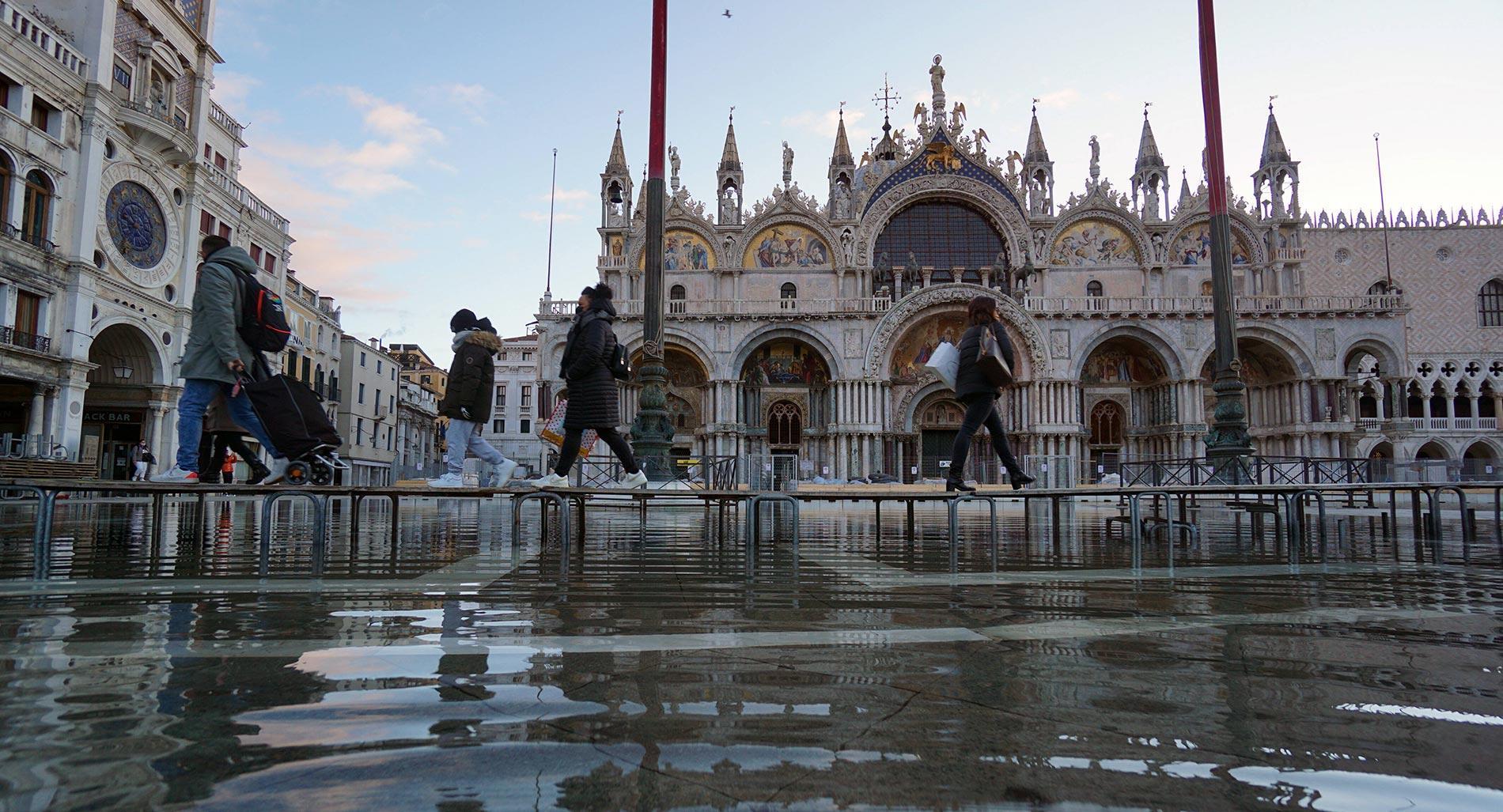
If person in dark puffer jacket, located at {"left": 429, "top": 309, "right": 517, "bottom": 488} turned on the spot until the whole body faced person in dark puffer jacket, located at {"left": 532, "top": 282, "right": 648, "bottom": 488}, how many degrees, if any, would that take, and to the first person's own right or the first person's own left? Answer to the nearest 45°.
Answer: approximately 180°

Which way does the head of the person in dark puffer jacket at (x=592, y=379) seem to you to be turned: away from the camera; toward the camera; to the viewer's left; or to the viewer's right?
to the viewer's left

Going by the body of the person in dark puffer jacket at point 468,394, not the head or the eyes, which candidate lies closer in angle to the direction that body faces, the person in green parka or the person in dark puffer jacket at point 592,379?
the person in green parka

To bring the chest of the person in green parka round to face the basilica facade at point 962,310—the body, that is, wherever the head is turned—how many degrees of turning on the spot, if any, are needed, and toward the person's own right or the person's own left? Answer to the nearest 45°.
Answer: approximately 135° to the person's own right

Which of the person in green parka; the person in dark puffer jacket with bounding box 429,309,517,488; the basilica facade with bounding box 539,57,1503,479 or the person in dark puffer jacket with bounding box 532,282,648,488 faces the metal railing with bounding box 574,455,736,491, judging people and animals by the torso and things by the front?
the basilica facade

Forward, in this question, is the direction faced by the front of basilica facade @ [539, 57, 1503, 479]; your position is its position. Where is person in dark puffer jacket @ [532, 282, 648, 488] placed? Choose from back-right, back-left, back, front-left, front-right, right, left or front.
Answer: front

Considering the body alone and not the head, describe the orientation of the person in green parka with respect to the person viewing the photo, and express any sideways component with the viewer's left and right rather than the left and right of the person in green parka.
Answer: facing to the left of the viewer

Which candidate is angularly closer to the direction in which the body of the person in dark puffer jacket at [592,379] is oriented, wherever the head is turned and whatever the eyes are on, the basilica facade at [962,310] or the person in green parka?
the person in green parka

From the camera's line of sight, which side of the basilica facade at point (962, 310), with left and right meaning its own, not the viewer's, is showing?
front

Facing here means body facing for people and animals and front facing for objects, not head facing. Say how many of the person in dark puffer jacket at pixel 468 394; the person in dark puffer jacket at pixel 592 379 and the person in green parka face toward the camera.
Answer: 0

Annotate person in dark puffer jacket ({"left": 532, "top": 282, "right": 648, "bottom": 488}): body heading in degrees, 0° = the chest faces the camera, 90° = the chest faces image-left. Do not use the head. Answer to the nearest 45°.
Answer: approximately 90°

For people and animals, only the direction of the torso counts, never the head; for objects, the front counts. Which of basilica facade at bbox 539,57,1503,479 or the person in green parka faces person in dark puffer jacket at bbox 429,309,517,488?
the basilica facade
